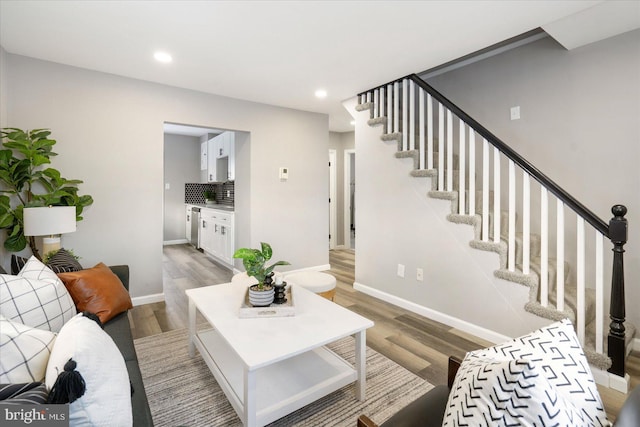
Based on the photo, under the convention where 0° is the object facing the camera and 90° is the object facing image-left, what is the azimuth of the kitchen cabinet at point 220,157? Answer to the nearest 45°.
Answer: approximately 45°

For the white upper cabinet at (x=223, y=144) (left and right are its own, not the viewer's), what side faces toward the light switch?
left

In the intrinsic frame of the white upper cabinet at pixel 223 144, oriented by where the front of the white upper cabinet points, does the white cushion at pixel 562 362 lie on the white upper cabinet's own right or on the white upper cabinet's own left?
on the white upper cabinet's own left

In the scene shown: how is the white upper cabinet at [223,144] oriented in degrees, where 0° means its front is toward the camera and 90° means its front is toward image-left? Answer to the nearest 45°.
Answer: approximately 45°

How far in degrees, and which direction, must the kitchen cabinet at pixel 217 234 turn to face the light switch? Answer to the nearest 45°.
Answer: approximately 90° to its left

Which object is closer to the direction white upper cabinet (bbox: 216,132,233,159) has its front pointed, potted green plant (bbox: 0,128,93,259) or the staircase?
the potted green plant

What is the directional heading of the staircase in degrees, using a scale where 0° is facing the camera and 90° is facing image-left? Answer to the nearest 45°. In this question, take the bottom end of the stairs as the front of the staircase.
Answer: approximately 315°

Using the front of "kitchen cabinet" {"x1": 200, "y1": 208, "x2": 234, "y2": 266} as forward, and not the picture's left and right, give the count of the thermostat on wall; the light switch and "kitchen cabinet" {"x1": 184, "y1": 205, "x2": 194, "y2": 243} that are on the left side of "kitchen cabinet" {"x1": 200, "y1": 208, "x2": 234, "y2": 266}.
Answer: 2

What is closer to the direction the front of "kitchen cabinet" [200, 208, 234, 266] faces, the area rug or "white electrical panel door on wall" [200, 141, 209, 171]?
the area rug
